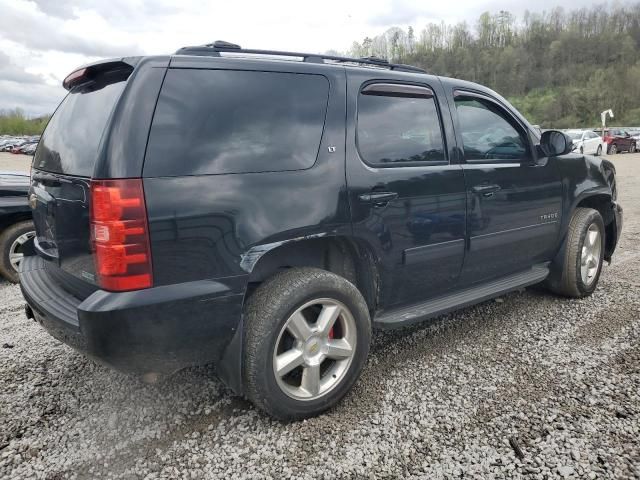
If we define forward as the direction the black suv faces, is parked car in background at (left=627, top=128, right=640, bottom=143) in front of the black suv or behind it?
in front

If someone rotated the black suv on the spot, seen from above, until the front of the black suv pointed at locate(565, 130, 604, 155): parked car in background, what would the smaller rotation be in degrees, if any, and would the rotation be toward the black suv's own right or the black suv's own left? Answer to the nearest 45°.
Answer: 0° — it already faces it

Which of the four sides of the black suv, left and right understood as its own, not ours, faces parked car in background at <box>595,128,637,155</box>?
front

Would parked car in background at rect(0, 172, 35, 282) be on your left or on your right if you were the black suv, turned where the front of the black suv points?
on your left

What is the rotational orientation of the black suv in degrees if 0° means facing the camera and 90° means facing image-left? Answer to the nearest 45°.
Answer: approximately 225°
